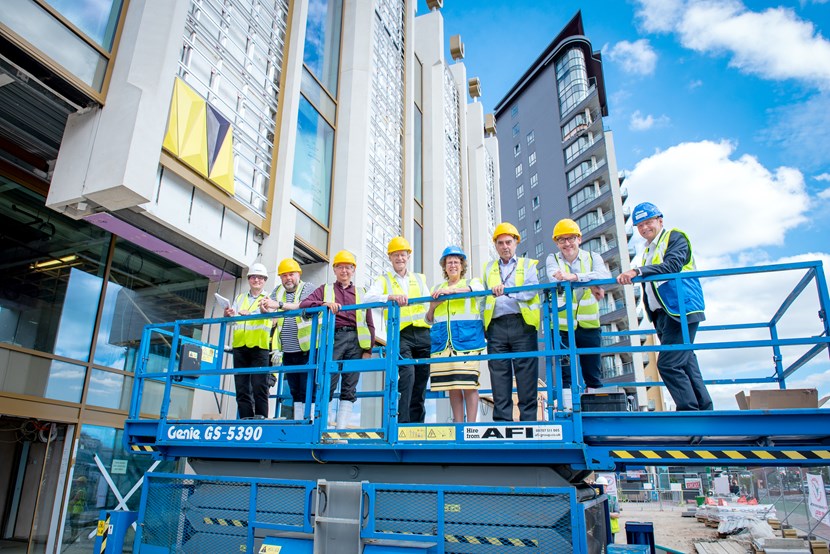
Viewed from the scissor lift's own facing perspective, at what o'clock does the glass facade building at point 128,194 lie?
The glass facade building is roughly at 7 o'clock from the scissor lift.

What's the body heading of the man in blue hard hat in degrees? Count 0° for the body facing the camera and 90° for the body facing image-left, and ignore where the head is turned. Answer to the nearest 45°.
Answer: approximately 45°

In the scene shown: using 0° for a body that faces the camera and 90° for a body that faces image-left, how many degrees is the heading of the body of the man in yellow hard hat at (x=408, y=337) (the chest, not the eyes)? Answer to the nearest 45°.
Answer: approximately 0°

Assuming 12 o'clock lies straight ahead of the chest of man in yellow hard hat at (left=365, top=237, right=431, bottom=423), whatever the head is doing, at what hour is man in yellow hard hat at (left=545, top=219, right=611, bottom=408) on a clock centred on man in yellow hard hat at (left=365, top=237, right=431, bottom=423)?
man in yellow hard hat at (left=545, top=219, right=611, bottom=408) is roughly at 10 o'clock from man in yellow hard hat at (left=365, top=237, right=431, bottom=423).

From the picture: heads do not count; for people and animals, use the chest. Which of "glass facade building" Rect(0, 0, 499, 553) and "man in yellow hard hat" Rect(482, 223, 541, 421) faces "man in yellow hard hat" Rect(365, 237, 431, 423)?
the glass facade building

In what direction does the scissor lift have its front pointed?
to the viewer's right

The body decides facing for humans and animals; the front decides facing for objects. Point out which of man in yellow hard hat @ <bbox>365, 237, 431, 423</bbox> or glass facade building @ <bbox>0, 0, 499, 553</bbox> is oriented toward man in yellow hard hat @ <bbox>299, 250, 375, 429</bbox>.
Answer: the glass facade building

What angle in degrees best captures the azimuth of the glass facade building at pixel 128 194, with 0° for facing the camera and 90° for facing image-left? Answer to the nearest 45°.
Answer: approximately 315°
